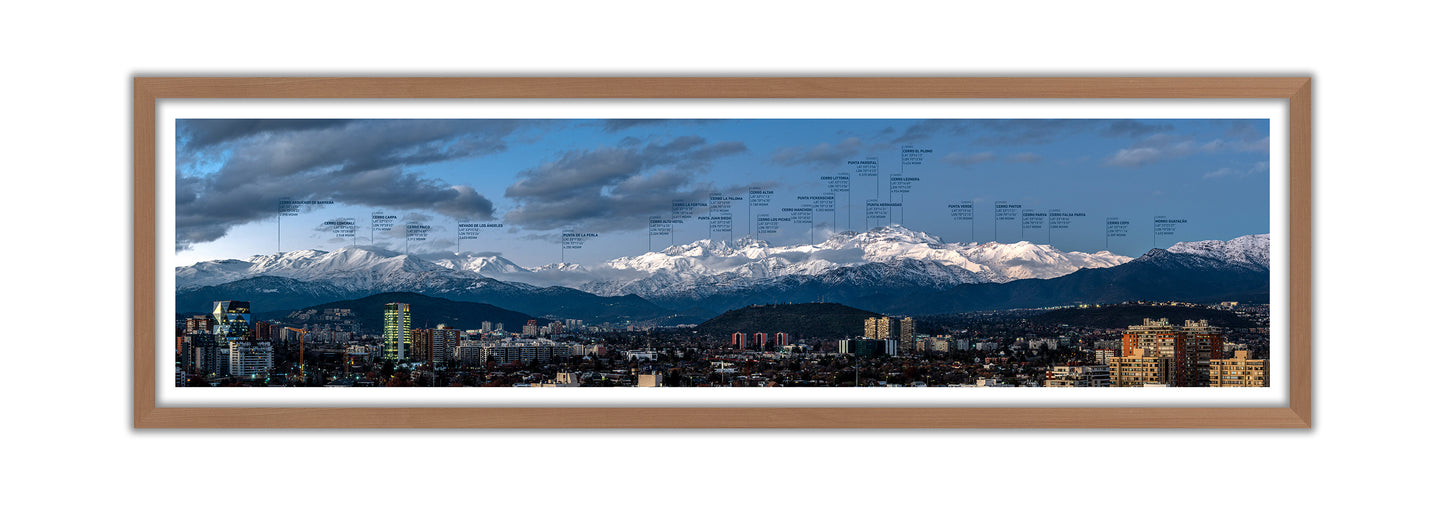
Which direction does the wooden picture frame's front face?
toward the camera
